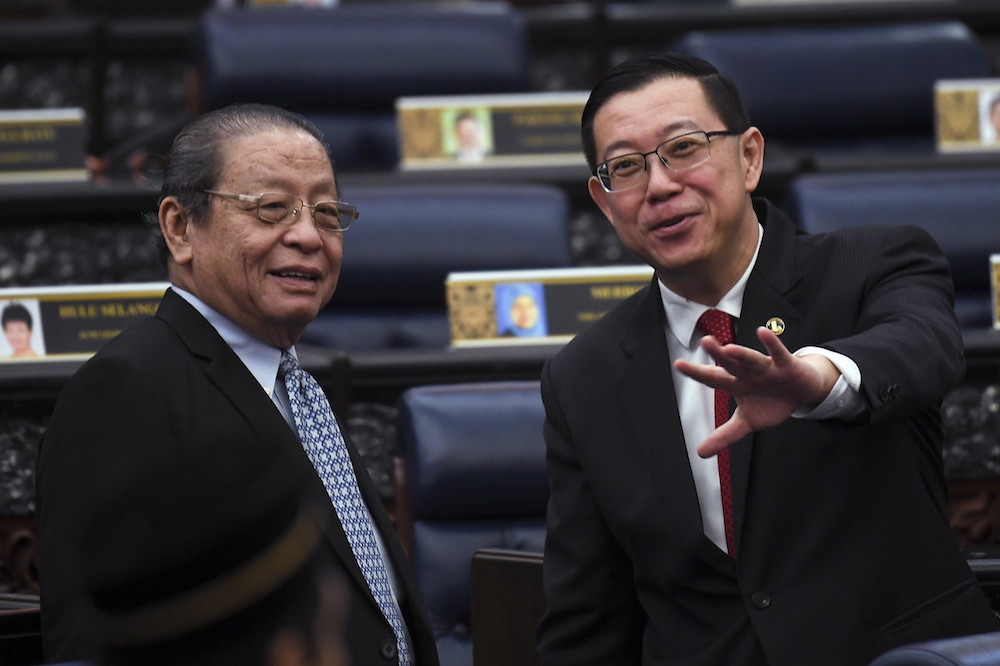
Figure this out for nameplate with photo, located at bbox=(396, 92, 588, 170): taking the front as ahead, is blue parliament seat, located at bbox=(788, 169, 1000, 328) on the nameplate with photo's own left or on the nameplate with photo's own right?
on the nameplate with photo's own left

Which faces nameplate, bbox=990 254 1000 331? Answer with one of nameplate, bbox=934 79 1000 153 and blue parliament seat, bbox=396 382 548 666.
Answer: nameplate, bbox=934 79 1000 153

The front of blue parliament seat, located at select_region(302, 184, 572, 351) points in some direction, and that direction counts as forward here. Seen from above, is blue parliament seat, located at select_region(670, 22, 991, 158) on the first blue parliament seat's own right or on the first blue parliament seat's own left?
on the first blue parliament seat's own left

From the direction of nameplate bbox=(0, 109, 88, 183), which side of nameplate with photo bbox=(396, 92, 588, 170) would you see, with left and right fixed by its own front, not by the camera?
right

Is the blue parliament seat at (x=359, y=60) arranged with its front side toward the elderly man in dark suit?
yes

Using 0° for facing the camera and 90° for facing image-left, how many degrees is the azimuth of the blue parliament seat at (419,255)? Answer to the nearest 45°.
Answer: approximately 0°

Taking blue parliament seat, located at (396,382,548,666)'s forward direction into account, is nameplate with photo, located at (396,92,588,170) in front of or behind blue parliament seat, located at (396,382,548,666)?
behind

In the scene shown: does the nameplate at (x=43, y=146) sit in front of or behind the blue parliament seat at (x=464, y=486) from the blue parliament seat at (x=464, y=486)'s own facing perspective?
behind
